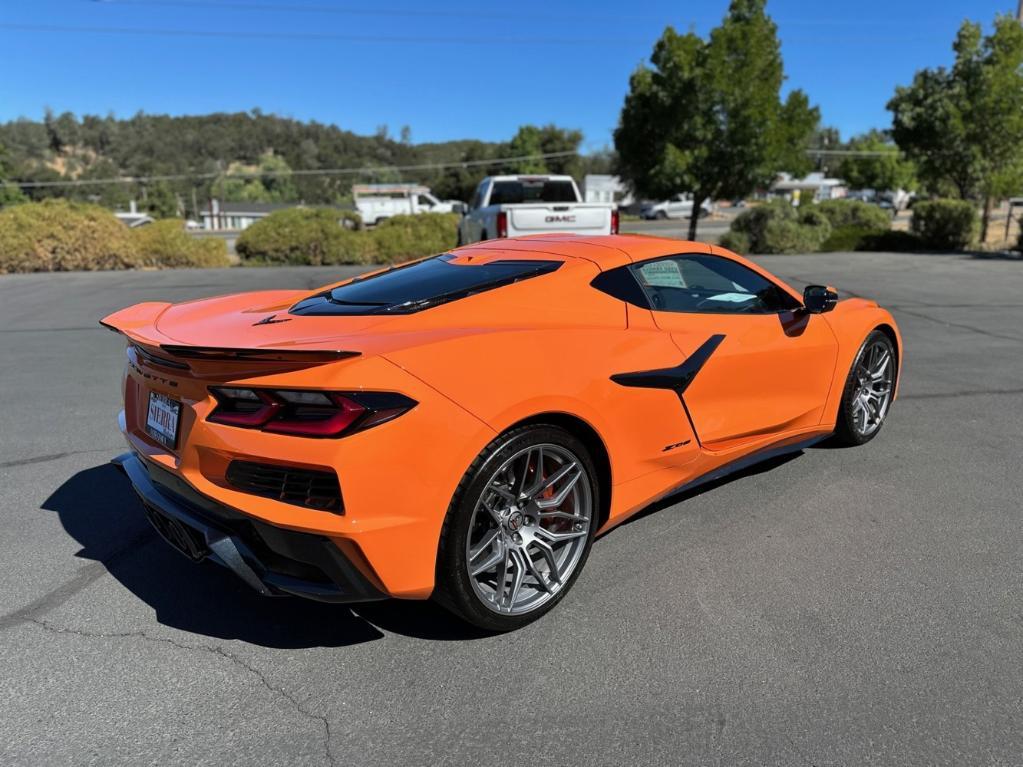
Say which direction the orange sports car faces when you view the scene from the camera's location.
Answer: facing away from the viewer and to the right of the viewer

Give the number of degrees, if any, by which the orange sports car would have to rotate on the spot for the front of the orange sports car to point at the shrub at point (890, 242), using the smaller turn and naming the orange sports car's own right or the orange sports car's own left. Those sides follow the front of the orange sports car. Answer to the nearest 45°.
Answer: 0° — it already faces it

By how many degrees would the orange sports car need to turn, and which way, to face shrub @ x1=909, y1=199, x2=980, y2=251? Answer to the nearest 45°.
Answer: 0° — it already faces it

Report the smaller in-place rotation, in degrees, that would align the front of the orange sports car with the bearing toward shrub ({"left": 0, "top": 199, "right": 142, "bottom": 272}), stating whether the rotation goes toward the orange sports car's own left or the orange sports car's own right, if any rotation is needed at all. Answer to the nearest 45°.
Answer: approximately 90° to the orange sports car's own left

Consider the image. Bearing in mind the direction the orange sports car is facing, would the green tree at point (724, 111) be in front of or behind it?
in front

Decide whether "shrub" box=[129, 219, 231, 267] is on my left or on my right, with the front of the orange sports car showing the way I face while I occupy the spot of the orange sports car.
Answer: on my left
